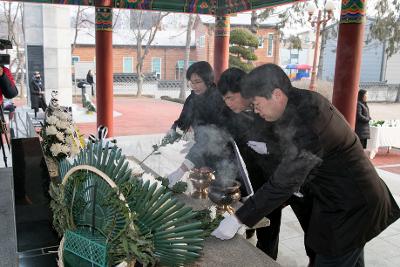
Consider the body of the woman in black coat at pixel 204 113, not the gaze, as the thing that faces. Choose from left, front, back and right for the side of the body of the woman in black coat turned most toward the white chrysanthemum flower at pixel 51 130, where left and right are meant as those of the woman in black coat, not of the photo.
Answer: front

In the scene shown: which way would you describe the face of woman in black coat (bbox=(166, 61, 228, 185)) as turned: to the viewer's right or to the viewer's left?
to the viewer's left

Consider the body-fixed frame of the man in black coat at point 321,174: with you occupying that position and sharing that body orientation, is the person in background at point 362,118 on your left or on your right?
on your right

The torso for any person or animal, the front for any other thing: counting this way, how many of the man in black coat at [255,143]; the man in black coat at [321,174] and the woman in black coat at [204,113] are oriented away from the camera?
0

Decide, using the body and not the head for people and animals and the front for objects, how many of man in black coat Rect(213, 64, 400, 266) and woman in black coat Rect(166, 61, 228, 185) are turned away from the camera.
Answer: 0

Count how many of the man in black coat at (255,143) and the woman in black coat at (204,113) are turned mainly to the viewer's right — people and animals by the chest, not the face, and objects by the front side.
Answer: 0

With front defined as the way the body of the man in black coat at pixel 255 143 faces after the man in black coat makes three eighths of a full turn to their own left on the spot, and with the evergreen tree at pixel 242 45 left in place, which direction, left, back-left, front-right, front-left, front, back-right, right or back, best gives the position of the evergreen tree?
left

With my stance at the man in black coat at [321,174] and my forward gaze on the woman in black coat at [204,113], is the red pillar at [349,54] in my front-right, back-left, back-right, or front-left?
front-right

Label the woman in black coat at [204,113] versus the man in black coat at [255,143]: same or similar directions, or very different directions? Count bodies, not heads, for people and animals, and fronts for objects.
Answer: same or similar directions

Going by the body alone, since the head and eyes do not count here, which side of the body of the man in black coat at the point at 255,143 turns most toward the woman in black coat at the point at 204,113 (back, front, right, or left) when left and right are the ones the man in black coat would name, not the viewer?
right

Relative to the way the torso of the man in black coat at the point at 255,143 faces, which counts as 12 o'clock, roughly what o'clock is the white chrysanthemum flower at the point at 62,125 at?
The white chrysanthemum flower is roughly at 1 o'clock from the man in black coat.

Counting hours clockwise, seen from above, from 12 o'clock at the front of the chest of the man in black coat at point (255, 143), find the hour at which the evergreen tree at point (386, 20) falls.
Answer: The evergreen tree is roughly at 5 o'clock from the man in black coat.

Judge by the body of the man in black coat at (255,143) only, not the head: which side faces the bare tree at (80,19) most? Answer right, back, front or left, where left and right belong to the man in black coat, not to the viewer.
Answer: right

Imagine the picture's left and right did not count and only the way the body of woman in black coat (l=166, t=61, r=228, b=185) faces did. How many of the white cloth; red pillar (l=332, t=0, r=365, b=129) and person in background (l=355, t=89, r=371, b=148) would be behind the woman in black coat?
3

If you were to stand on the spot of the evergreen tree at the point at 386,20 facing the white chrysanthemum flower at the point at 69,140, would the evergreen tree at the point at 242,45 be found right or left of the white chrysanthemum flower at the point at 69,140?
right

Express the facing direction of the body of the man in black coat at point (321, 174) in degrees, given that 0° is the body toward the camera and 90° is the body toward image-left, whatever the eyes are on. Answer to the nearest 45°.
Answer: approximately 90°

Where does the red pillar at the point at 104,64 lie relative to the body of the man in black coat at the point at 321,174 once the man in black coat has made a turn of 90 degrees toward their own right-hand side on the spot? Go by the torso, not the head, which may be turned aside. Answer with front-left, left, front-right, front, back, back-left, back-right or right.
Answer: front-left

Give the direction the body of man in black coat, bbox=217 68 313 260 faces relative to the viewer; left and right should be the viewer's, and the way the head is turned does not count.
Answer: facing the viewer and to the left of the viewer

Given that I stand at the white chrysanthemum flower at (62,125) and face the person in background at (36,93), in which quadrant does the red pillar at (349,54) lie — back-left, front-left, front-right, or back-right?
front-right

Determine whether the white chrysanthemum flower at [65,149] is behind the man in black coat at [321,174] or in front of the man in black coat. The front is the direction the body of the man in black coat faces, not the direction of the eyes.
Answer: in front

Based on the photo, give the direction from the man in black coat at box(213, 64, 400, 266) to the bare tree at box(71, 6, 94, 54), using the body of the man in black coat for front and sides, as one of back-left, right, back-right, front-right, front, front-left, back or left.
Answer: front-right
